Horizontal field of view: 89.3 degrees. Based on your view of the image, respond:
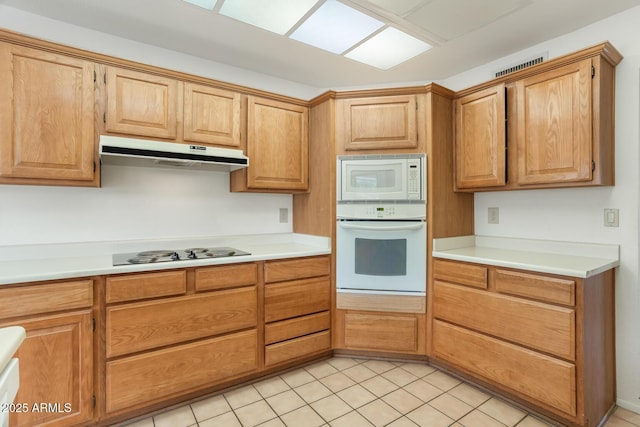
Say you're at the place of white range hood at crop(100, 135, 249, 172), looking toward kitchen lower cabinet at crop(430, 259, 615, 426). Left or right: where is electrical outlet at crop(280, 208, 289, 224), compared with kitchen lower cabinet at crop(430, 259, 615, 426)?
left

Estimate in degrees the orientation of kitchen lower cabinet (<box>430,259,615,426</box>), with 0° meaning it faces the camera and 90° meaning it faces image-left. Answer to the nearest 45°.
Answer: approximately 45°

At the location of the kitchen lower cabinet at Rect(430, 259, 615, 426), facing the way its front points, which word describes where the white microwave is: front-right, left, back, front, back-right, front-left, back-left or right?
front-right

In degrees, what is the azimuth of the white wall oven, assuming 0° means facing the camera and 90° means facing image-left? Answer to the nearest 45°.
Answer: approximately 0°

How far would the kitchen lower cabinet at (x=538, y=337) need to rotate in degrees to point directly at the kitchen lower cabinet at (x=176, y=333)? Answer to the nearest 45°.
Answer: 0° — it already faces it

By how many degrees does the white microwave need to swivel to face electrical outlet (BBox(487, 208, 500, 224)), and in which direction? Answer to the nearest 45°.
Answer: approximately 90° to its left

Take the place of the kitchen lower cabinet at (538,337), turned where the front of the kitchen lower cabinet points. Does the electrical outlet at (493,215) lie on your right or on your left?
on your right
